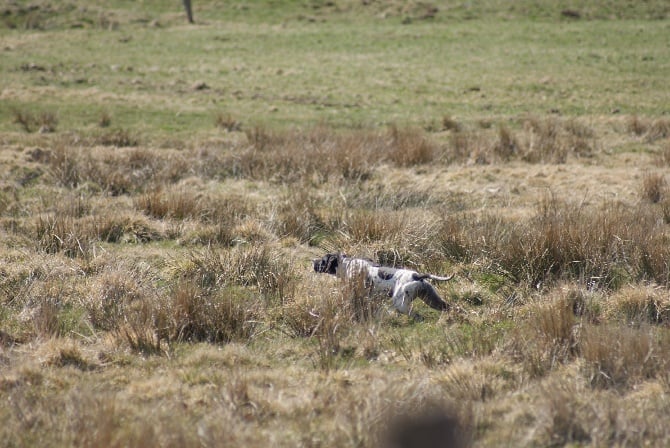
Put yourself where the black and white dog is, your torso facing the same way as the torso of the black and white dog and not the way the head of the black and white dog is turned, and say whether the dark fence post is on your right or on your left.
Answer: on your right

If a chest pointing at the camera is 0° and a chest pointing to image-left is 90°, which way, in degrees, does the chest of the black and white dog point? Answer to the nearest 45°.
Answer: approximately 90°

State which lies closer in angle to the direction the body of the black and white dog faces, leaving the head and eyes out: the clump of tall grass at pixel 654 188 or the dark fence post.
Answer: the dark fence post

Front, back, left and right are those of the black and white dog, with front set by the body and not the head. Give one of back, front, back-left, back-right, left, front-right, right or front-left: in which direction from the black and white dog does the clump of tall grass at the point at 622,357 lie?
back-left

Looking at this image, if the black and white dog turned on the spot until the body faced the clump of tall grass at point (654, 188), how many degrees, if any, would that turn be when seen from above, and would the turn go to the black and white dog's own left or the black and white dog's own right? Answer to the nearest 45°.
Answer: approximately 135° to the black and white dog's own right
